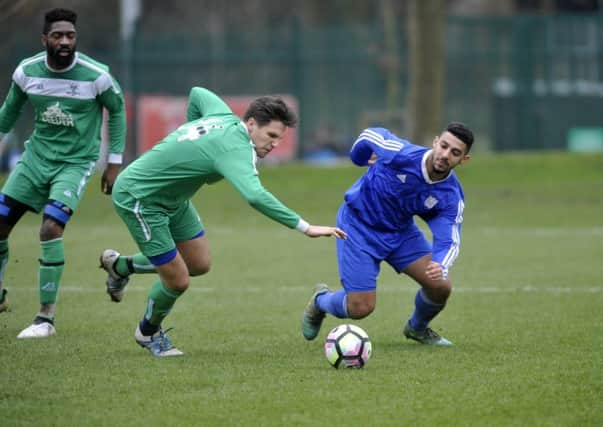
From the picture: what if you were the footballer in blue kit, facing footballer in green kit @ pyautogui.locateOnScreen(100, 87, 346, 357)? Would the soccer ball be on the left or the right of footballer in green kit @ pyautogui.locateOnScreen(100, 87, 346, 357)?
left

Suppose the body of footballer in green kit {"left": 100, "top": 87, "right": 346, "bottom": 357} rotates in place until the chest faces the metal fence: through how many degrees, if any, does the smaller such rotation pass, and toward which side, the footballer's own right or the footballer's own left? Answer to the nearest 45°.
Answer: approximately 90° to the footballer's own left

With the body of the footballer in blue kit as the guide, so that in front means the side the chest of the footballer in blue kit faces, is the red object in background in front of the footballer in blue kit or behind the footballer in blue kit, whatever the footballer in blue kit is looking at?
behind

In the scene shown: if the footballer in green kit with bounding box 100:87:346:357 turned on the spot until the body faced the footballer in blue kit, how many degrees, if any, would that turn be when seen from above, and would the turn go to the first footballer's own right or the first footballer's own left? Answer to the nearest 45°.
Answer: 0° — they already face them

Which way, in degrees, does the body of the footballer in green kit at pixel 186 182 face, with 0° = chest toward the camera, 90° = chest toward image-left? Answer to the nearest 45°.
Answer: approximately 270°

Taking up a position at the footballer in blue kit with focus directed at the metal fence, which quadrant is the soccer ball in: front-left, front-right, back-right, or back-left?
back-left

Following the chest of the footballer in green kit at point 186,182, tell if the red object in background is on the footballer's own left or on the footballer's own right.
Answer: on the footballer's own left

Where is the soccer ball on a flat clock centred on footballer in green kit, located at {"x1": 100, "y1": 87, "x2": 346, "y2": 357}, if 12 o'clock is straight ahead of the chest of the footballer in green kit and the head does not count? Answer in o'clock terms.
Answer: The soccer ball is roughly at 1 o'clock from the footballer in green kit.
